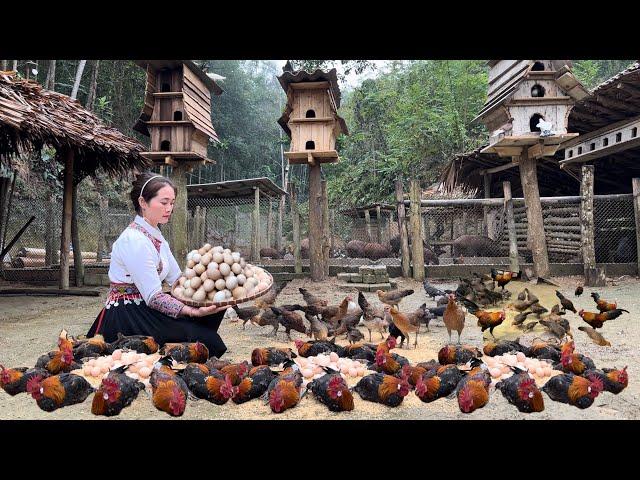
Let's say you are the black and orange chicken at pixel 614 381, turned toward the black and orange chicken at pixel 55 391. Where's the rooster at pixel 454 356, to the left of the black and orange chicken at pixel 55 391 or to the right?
right

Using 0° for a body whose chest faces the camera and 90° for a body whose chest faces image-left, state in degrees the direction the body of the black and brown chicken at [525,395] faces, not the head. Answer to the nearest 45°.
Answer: approximately 315°

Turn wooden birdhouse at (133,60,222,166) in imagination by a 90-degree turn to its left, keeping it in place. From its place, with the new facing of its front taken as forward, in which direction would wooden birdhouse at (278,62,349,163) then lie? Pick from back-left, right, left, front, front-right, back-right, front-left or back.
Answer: front-left

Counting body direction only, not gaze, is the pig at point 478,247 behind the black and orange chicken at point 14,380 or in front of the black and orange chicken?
behind

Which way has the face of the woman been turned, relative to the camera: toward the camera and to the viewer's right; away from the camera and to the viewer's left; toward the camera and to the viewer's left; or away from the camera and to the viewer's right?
toward the camera and to the viewer's right

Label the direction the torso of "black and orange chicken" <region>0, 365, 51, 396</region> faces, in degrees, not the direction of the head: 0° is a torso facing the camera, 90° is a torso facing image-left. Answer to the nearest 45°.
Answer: approximately 90°

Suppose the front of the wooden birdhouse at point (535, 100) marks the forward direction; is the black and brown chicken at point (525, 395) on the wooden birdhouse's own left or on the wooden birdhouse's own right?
on the wooden birdhouse's own right

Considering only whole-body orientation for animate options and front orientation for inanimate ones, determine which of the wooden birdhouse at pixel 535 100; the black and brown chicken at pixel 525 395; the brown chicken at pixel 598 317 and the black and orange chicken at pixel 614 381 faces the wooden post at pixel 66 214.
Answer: the brown chicken at pixel 598 317

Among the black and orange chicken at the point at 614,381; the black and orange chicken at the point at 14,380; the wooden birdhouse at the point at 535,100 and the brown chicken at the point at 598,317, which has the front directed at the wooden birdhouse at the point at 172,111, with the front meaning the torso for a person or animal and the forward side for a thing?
the brown chicken at the point at 598,317

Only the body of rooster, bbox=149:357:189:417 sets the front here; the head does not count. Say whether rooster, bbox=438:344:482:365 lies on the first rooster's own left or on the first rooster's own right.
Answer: on the first rooster's own left

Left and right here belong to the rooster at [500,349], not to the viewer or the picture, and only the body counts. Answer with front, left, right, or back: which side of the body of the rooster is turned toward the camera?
left
